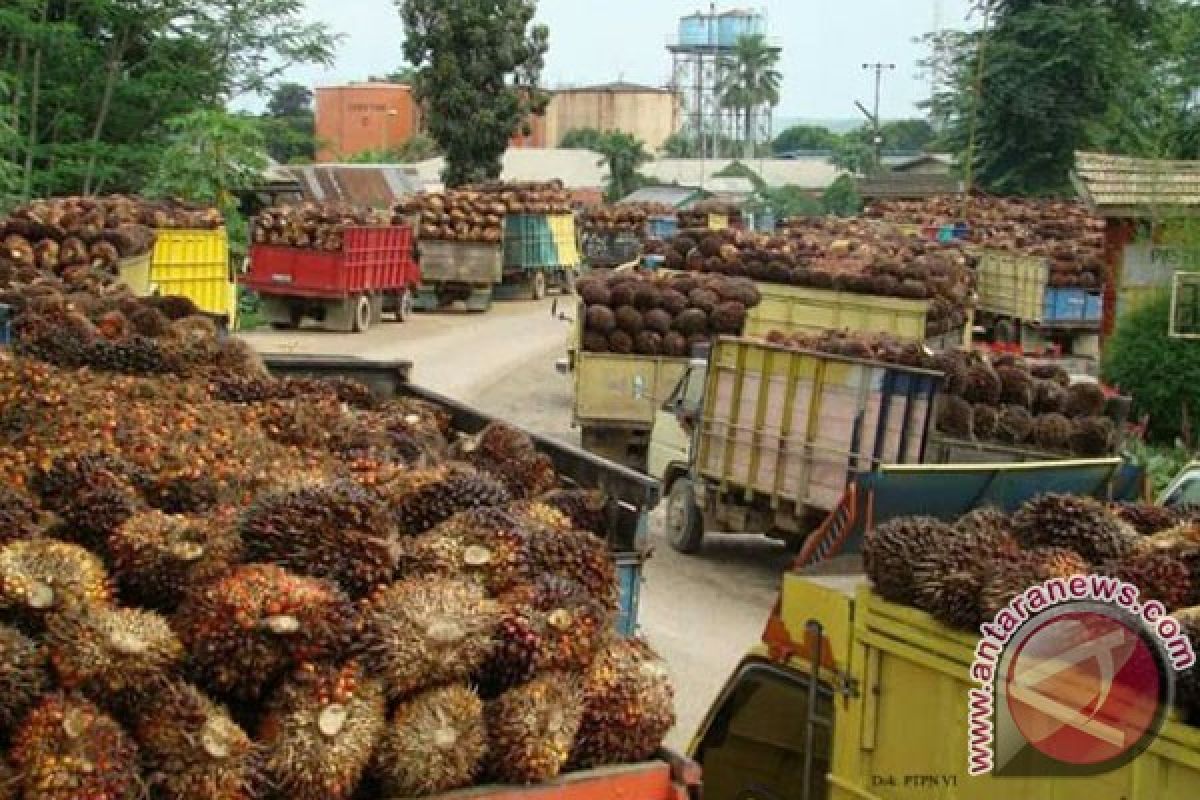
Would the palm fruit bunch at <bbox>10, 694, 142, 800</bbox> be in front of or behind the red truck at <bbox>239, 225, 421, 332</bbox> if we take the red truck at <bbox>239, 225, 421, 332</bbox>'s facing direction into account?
behind

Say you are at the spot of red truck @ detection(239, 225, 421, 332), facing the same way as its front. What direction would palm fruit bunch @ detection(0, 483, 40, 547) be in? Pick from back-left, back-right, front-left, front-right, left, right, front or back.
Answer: back-right

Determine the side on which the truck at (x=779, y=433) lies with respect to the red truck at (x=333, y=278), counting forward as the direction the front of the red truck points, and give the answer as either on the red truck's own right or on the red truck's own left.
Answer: on the red truck's own right

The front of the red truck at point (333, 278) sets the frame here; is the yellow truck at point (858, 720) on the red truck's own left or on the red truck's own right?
on the red truck's own right

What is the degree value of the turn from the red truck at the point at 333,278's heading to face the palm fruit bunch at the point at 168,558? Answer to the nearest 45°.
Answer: approximately 135° to its right

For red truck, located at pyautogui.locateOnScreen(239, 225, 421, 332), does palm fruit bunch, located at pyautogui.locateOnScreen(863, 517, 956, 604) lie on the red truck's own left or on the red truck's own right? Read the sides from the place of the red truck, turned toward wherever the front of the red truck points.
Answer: on the red truck's own right

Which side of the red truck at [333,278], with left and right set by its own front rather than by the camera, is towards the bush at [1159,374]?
right

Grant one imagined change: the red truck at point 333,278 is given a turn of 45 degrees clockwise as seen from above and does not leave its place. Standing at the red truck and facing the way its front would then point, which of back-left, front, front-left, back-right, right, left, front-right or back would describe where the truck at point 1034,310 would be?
front

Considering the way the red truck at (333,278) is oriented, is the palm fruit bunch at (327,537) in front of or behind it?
behind

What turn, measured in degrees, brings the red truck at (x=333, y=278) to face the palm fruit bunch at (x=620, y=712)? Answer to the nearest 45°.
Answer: approximately 135° to its right

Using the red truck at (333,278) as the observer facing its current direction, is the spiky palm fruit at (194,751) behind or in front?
behind

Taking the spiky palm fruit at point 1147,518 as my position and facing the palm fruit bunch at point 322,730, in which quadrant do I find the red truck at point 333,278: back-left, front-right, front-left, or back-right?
back-right

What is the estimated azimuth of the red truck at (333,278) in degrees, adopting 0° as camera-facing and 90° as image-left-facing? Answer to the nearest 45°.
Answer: approximately 225°

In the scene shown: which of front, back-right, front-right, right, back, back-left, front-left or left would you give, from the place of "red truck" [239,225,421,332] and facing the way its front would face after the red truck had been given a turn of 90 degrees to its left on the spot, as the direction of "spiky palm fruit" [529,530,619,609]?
back-left

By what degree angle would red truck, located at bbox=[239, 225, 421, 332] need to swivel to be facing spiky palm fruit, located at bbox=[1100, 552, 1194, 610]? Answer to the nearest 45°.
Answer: approximately 135° to its right
